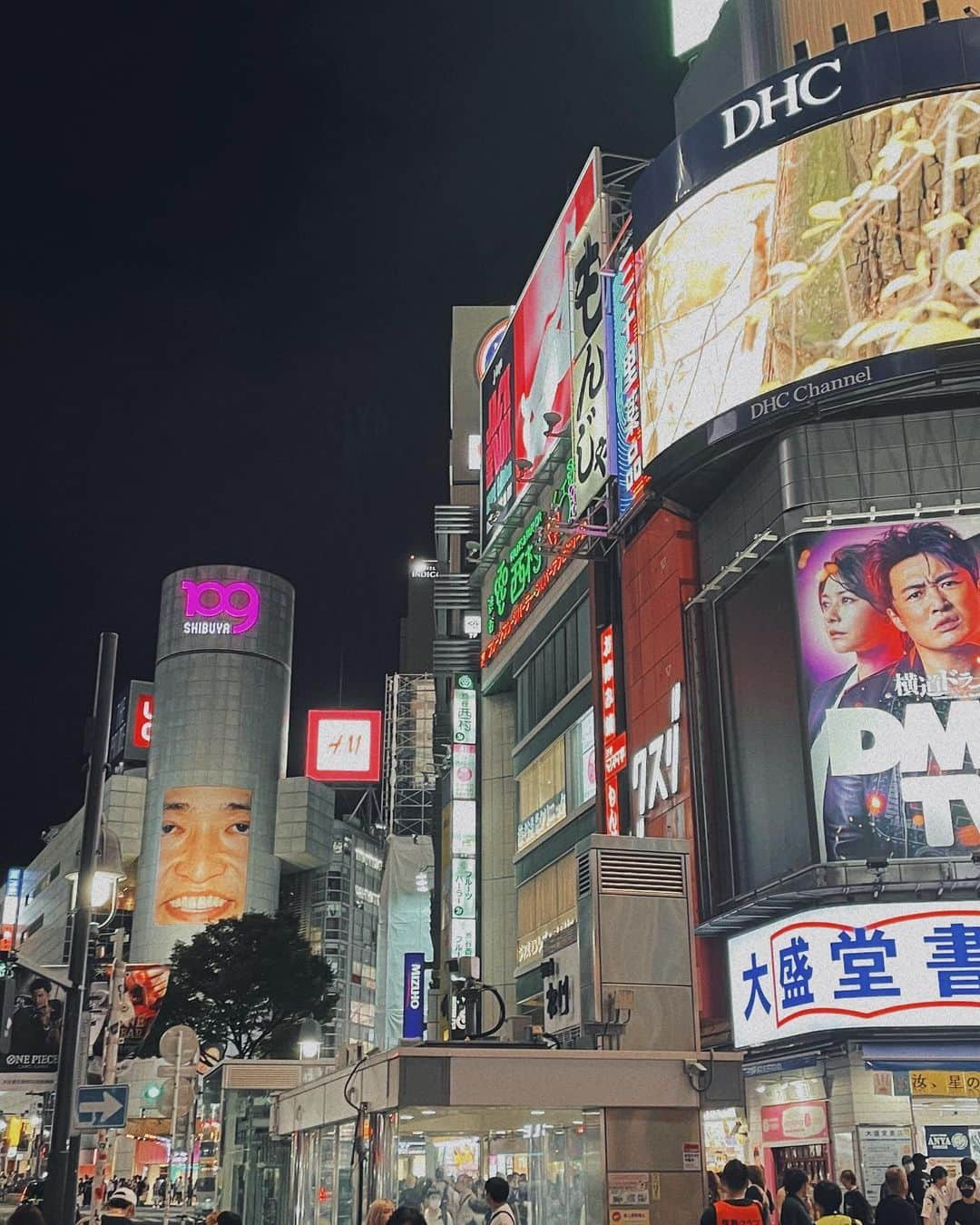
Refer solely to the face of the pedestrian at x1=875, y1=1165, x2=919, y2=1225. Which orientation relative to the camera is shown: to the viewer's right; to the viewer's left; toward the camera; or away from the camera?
away from the camera

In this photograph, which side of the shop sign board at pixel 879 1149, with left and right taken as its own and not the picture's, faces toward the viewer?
front

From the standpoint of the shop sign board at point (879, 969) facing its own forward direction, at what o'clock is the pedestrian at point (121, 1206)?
The pedestrian is roughly at 1 o'clock from the shop sign board.

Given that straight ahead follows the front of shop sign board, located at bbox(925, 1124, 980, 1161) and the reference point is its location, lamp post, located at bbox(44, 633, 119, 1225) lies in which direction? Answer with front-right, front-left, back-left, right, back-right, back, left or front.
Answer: front-right

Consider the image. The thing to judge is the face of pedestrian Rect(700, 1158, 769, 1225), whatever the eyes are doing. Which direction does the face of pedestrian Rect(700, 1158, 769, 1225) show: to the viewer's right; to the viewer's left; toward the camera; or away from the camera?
away from the camera

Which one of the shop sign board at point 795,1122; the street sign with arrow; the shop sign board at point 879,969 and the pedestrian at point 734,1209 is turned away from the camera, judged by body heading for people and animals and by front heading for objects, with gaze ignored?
the pedestrian

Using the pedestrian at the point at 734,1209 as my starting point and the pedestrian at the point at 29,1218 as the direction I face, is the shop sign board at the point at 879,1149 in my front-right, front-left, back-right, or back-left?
back-right

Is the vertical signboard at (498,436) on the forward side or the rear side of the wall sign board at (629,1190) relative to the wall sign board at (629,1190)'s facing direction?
on the rear side

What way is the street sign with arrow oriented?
toward the camera

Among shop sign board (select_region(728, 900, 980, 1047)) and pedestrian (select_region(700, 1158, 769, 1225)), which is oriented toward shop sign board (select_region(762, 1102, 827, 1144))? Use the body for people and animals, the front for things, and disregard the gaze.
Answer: the pedestrian

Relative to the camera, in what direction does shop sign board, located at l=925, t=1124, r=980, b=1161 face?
facing the viewer

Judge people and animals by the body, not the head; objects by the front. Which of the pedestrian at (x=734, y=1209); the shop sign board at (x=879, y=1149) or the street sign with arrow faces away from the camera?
the pedestrian

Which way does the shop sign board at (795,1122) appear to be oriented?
toward the camera

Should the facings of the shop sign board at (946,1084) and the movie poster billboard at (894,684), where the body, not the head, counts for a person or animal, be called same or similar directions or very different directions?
same or similar directions
